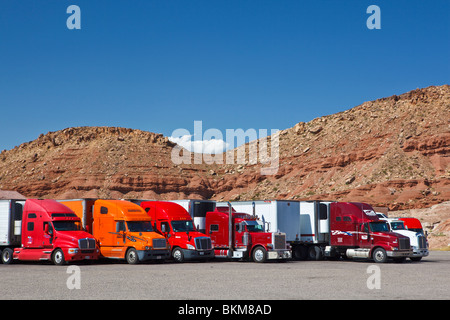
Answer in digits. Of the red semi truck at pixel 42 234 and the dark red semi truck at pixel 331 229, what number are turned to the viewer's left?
0

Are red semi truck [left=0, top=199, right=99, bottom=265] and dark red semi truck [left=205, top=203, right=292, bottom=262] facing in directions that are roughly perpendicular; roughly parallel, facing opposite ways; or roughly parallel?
roughly parallel

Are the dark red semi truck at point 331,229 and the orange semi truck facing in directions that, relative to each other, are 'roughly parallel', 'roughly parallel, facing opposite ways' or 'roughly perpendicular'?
roughly parallel

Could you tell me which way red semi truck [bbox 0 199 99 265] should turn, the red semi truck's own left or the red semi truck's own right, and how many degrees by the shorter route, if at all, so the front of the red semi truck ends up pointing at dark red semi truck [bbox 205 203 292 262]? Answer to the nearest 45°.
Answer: approximately 45° to the red semi truck's own left

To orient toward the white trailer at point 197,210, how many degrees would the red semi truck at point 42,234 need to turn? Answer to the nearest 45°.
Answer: approximately 45° to its left

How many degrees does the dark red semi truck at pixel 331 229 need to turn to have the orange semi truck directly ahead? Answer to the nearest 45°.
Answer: approximately 90° to its right

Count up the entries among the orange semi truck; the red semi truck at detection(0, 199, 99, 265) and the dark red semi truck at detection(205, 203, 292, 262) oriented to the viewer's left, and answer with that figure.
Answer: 0

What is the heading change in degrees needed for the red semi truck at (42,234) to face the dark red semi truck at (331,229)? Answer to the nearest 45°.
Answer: approximately 45° to its left

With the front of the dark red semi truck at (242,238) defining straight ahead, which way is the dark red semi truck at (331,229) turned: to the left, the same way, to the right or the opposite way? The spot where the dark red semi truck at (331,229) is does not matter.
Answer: the same way

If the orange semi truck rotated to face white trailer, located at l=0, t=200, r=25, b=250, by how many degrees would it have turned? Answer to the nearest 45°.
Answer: approximately 135° to its right

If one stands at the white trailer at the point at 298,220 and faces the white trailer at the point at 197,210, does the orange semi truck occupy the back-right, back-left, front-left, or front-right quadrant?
front-left

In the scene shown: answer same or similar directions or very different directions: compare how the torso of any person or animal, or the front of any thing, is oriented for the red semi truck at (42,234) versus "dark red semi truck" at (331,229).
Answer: same or similar directions

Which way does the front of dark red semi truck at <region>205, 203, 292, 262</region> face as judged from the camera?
facing the viewer and to the right of the viewer

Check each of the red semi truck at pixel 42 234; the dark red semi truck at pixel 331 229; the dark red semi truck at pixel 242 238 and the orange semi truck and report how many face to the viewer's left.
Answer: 0
